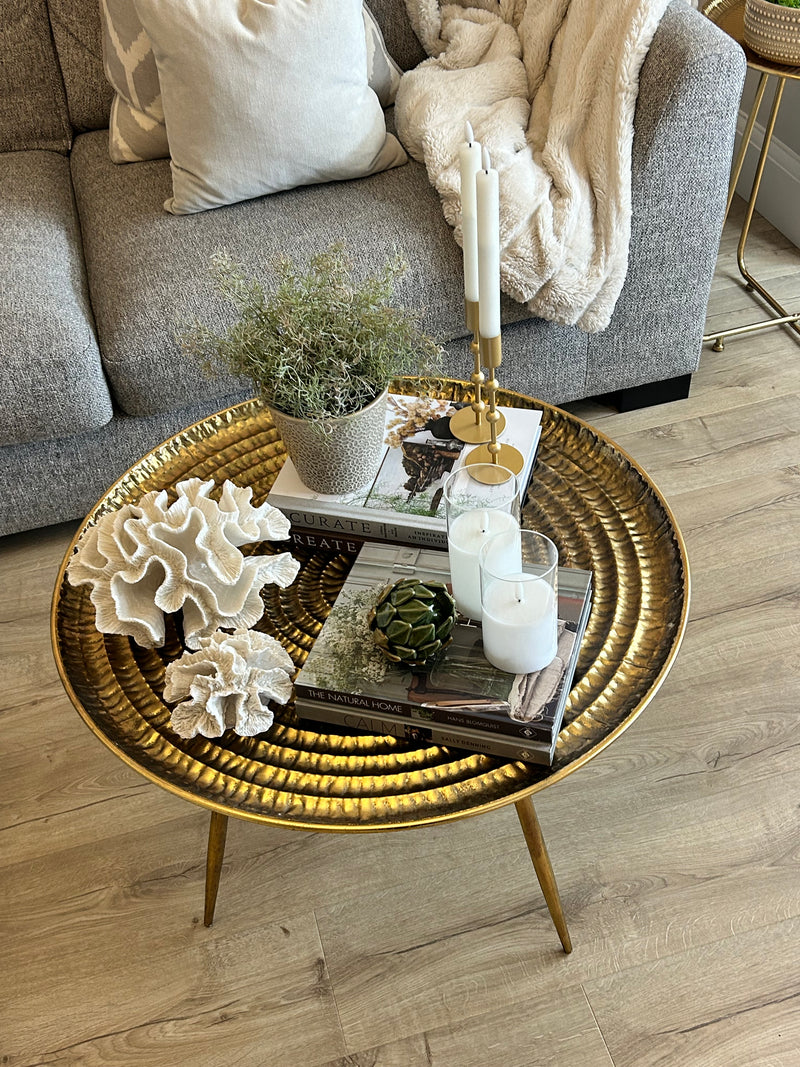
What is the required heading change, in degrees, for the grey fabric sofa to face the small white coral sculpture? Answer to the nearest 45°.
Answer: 0° — it already faces it

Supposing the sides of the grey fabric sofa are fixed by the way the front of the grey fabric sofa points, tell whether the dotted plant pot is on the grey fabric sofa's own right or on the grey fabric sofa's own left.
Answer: on the grey fabric sofa's own left

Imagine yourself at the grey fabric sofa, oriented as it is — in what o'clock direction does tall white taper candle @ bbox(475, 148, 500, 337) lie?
The tall white taper candle is roughly at 11 o'clock from the grey fabric sofa.

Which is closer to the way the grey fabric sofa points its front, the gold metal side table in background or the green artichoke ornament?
the green artichoke ornament

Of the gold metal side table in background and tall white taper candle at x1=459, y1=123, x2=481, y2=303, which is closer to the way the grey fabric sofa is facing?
the tall white taper candle

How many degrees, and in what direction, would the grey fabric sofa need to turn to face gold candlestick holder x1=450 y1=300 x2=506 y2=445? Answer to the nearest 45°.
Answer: approximately 45° to its left

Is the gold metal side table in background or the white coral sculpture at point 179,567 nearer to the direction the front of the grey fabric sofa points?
the white coral sculpture

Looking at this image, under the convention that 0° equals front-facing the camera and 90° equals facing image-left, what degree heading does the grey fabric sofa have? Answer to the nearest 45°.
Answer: approximately 0°
